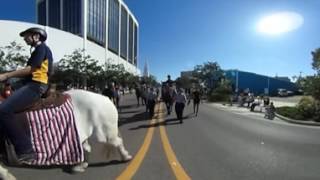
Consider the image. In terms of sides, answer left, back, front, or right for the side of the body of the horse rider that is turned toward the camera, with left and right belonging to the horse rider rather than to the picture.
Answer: left

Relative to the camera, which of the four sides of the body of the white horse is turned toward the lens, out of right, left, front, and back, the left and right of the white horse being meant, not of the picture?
left
